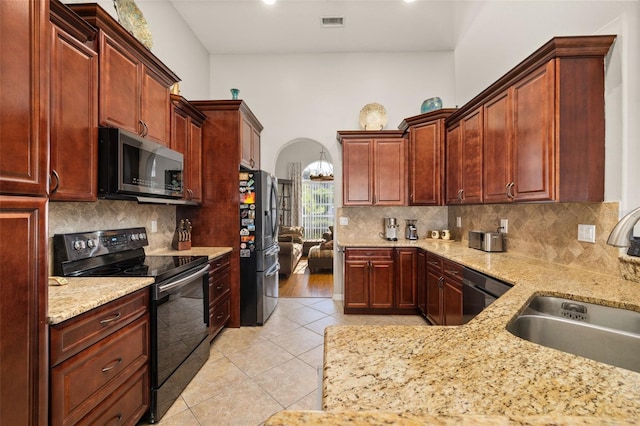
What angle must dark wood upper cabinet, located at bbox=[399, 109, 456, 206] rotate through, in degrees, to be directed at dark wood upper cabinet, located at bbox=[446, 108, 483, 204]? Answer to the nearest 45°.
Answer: approximately 90° to its left

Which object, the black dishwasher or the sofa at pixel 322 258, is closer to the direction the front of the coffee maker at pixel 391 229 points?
the black dishwasher

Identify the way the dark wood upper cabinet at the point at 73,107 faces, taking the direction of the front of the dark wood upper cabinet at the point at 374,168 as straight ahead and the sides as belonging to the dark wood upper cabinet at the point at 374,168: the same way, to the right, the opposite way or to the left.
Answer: to the left

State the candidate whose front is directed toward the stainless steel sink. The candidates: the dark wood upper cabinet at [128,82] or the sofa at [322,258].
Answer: the dark wood upper cabinet

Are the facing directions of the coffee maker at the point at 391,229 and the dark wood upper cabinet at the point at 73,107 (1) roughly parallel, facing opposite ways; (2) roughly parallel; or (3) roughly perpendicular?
roughly perpendicular

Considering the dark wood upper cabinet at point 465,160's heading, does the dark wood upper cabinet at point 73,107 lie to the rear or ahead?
ahead

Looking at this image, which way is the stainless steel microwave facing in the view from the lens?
facing the viewer and to the right of the viewer

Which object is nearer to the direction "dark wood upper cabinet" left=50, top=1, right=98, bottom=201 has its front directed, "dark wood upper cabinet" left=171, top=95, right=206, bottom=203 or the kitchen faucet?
the kitchen faucet

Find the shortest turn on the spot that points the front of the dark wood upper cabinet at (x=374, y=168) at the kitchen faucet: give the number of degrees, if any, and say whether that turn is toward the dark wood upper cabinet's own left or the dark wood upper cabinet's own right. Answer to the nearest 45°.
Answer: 0° — it already faces it
